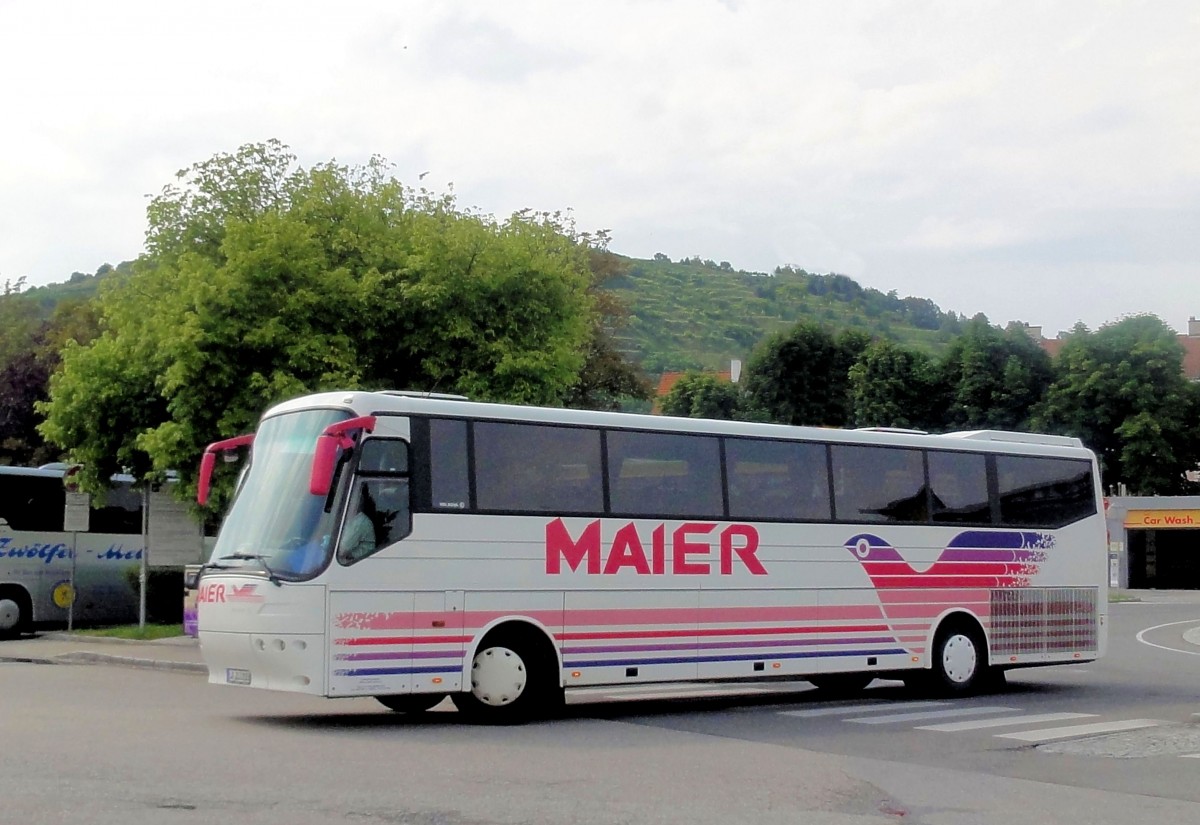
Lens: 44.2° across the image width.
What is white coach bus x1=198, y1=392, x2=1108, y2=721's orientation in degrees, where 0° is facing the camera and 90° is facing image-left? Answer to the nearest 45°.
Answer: approximately 45°
